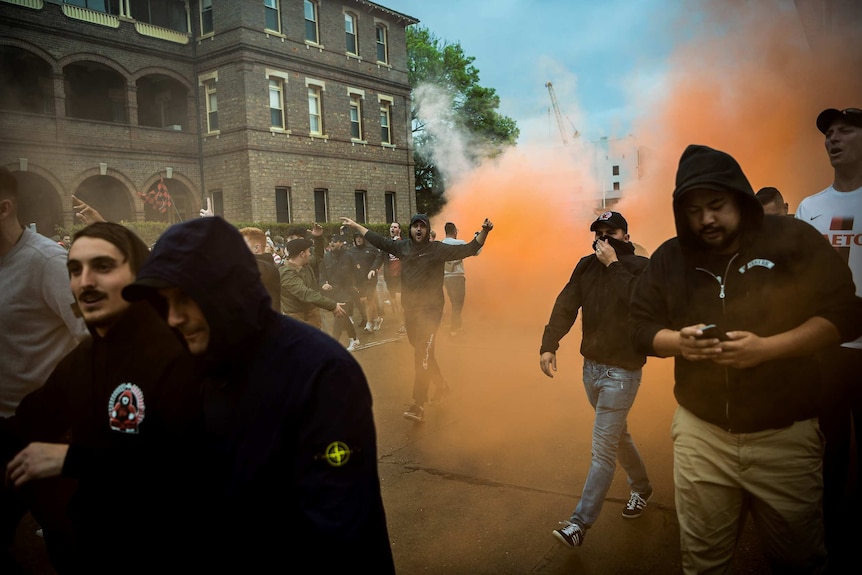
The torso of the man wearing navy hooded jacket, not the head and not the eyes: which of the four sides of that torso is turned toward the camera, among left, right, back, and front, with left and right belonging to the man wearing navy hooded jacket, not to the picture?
left

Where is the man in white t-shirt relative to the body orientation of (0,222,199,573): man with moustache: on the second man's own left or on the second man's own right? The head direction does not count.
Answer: on the second man's own left

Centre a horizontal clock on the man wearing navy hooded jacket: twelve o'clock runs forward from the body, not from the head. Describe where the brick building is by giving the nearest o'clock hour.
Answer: The brick building is roughly at 3 o'clock from the man wearing navy hooded jacket.

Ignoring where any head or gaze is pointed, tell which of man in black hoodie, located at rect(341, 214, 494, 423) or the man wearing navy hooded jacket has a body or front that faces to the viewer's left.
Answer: the man wearing navy hooded jacket

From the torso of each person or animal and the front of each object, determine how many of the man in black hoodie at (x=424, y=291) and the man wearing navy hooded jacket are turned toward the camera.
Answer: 1

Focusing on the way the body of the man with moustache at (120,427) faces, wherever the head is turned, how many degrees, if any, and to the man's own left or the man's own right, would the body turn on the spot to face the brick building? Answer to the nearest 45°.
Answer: approximately 135° to the man's own right

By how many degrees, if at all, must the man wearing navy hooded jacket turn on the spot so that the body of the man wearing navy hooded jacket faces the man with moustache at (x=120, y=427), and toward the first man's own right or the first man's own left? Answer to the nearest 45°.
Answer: approximately 45° to the first man's own right

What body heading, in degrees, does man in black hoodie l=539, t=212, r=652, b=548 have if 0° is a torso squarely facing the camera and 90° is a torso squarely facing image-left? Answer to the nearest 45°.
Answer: approximately 45°

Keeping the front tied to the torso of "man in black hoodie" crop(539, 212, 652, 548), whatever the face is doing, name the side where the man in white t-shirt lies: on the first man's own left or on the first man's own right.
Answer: on the first man's own left

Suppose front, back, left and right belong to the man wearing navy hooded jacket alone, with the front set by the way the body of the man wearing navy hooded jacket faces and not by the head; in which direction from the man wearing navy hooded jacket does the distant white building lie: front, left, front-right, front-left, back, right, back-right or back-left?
back-right
